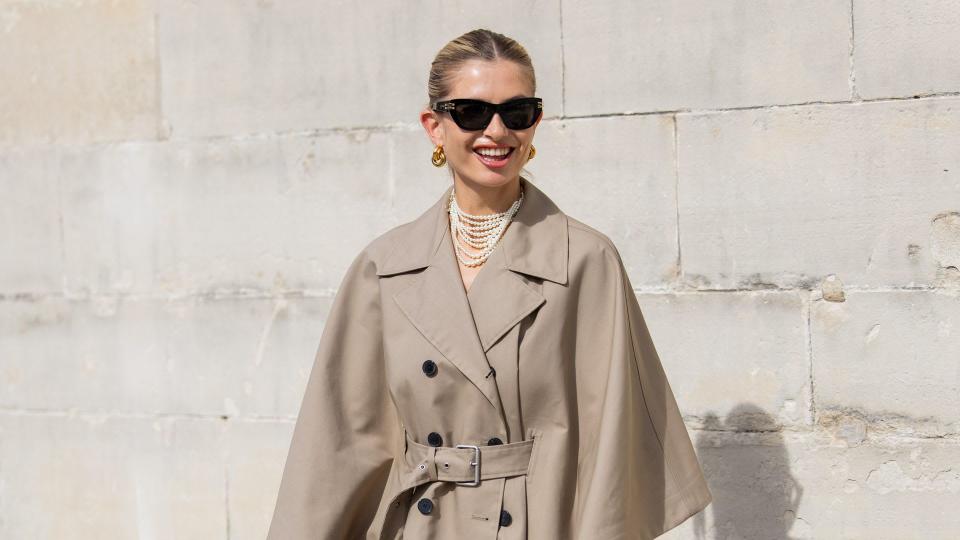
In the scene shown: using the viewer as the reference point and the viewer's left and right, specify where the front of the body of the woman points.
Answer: facing the viewer
